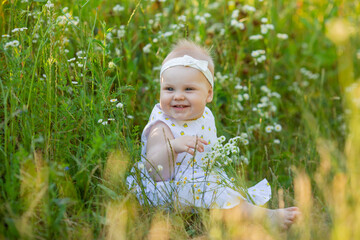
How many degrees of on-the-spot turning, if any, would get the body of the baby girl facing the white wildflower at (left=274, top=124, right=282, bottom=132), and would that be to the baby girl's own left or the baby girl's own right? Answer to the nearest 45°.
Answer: approximately 90° to the baby girl's own left

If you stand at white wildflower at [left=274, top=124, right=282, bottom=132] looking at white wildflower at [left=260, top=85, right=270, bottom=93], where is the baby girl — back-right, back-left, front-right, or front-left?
back-left

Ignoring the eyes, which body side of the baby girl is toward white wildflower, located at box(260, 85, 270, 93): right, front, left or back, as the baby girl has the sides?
left

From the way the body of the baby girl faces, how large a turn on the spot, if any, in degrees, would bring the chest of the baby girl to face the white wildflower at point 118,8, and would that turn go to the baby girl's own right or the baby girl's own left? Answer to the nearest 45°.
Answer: approximately 180°

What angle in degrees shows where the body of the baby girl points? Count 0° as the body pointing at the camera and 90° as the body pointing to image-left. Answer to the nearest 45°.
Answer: approximately 315°
